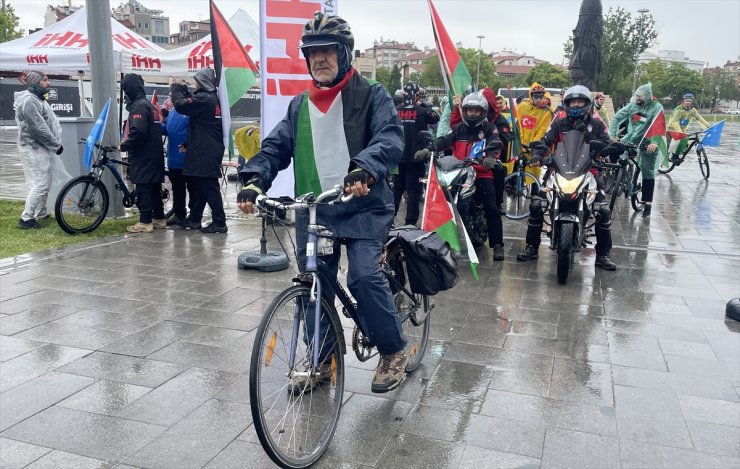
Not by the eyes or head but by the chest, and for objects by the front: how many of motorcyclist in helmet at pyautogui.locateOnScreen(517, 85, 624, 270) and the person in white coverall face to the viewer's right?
1

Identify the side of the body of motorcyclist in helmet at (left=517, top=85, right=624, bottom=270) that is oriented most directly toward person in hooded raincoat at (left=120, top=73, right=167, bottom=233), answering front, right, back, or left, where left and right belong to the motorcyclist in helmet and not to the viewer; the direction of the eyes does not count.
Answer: right

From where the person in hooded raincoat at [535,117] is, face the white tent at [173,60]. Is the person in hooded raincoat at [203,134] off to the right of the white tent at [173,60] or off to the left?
left

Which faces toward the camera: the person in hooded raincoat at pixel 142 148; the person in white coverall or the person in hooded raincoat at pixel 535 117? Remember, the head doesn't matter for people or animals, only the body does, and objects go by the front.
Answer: the person in hooded raincoat at pixel 535 117

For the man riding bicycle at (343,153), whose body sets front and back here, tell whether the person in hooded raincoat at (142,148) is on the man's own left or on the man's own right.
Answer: on the man's own right

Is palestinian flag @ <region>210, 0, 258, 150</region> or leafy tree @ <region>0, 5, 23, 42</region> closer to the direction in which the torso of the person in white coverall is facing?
the palestinian flag

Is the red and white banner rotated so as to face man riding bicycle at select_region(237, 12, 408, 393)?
yes

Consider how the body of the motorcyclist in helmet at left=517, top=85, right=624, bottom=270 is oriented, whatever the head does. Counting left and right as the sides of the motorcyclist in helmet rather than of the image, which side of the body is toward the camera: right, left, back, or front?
front

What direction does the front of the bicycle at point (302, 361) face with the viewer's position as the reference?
facing the viewer and to the left of the viewer

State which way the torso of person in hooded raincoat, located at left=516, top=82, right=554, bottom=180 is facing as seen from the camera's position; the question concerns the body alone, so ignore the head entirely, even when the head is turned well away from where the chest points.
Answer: toward the camera

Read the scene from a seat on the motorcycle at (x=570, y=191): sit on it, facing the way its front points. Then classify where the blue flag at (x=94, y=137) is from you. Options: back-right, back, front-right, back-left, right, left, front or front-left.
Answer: right

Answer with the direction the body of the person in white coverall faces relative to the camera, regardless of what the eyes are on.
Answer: to the viewer's right
